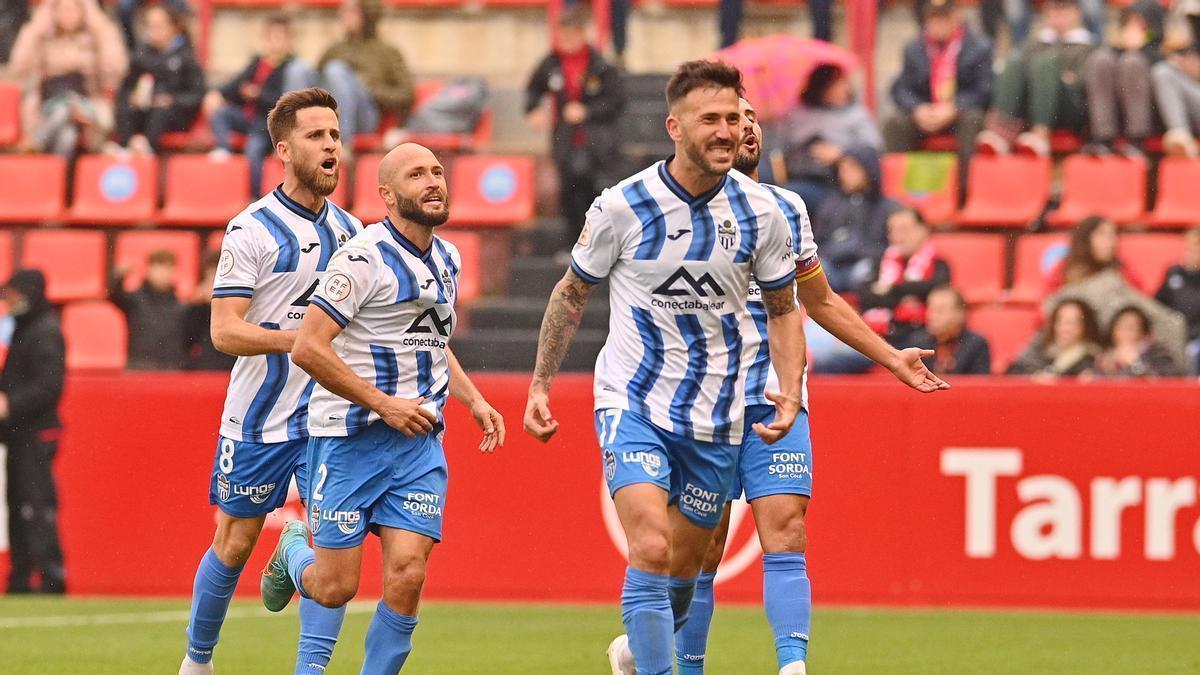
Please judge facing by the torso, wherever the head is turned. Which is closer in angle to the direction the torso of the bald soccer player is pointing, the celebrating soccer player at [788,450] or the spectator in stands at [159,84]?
the celebrating soccer player

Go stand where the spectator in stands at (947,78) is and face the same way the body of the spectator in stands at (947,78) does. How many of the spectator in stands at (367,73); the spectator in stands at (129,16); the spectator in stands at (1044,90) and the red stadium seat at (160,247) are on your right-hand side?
3

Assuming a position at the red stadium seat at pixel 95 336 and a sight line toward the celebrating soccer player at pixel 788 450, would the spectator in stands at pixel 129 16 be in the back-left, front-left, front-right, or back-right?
back-left

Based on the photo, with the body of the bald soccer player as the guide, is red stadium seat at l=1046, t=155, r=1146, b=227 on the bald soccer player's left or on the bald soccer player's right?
on the bald soccer player's left

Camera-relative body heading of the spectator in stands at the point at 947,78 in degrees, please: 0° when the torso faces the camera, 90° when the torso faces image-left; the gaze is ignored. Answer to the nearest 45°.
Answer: approximately 0°

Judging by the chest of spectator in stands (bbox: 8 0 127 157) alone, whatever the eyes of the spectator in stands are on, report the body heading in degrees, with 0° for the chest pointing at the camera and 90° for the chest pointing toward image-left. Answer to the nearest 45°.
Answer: approximately 0°

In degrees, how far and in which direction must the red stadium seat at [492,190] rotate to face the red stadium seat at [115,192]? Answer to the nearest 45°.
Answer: approximately 90° to its right

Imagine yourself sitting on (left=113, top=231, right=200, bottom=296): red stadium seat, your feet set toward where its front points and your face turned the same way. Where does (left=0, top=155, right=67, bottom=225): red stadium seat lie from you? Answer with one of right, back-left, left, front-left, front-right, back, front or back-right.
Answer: back-right
